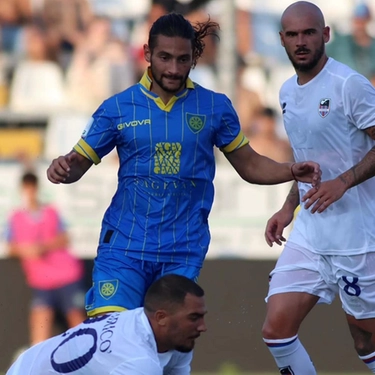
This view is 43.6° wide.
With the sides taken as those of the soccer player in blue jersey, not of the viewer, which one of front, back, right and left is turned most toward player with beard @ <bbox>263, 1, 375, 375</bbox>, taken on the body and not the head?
left

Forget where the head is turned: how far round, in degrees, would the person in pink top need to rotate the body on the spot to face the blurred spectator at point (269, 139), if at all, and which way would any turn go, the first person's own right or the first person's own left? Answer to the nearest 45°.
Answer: approximately 90° to the first person's own left

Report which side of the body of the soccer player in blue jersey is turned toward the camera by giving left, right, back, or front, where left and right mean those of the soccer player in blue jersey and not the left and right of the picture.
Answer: front

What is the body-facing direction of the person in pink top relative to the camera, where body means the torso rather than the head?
toward the camera

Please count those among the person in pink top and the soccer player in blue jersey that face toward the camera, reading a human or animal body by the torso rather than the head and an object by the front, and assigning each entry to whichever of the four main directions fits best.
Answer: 2
